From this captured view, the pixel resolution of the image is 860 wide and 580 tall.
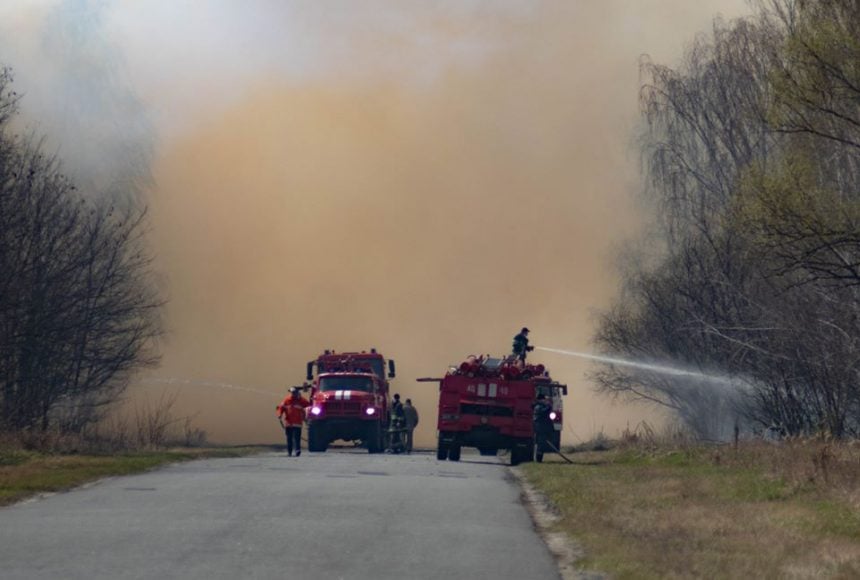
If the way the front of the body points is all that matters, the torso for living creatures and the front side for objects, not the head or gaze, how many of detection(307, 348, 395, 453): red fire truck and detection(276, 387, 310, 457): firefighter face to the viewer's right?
0

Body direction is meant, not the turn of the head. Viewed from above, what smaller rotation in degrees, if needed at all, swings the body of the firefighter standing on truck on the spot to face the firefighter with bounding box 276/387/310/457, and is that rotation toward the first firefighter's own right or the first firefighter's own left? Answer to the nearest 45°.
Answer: approximately 180°

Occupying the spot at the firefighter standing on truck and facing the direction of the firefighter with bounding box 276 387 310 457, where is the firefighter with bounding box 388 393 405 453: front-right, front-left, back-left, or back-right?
front-right

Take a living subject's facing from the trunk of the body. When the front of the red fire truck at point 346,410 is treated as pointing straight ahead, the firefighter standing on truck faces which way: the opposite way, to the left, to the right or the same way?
to the left

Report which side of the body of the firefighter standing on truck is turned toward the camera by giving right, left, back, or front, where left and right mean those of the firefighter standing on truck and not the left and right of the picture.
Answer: right

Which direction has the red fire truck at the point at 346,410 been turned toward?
toward the camera
